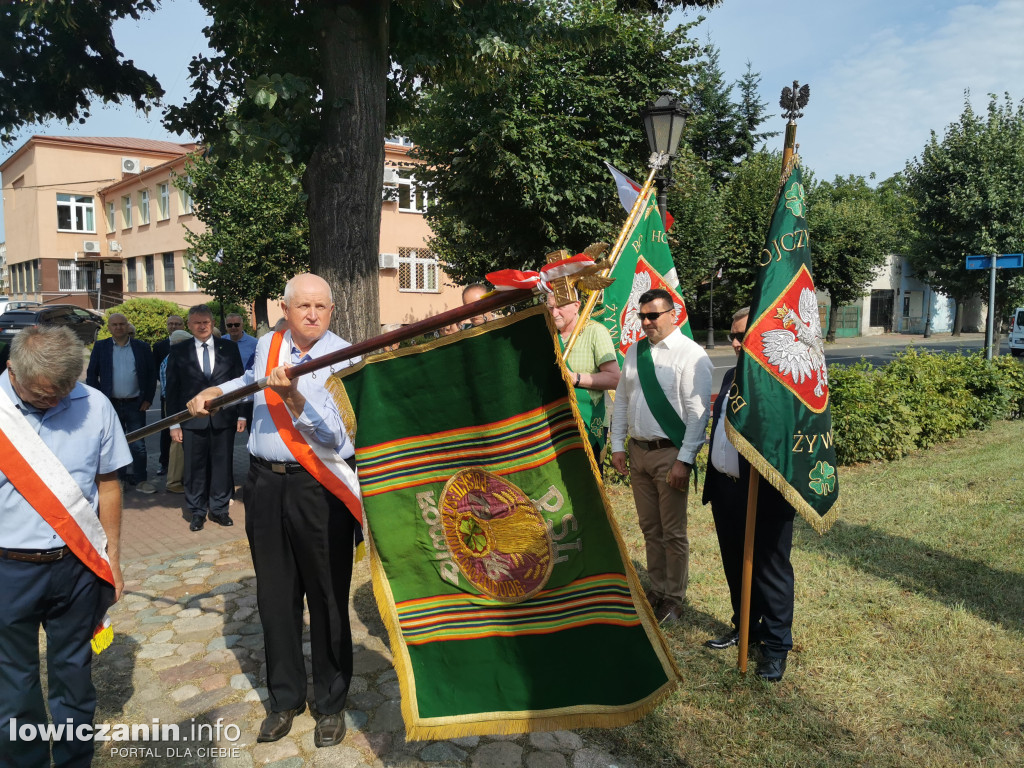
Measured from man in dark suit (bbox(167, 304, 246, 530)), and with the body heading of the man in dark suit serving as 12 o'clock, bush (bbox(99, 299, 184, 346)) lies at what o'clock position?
The bush is roughly at 6 o'clock from the man in dark suit.

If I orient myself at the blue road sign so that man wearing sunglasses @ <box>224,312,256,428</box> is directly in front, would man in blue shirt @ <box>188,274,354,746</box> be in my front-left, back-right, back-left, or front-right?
front-left

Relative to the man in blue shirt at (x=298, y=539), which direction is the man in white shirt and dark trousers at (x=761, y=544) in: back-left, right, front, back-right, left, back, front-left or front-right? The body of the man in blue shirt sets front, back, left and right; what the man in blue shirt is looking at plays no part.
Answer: left

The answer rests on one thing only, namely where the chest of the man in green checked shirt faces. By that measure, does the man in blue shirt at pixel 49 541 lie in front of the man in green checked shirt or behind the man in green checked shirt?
in front

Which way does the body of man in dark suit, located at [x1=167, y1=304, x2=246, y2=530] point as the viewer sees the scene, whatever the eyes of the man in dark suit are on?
toward the camera

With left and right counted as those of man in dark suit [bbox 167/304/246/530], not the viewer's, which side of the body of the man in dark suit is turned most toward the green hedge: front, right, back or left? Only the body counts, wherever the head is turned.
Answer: left

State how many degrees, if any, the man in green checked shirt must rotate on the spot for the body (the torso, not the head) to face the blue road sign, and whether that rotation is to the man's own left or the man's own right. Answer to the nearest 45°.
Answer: approximately 180°
